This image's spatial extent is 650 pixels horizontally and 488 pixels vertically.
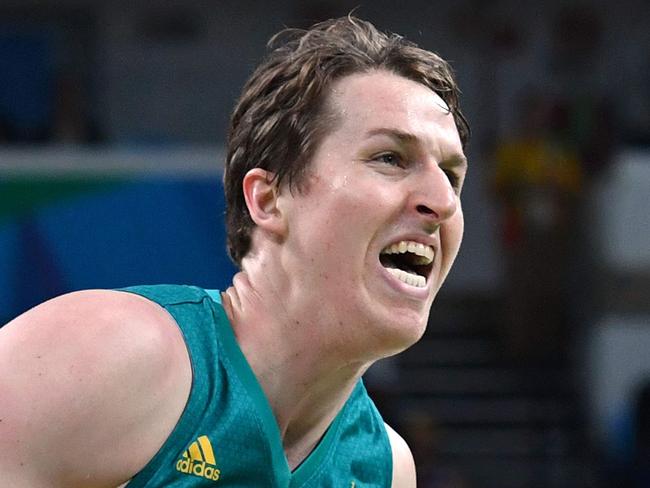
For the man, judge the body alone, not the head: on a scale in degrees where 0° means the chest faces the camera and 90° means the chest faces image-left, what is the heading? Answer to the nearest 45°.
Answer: approximately 315°
